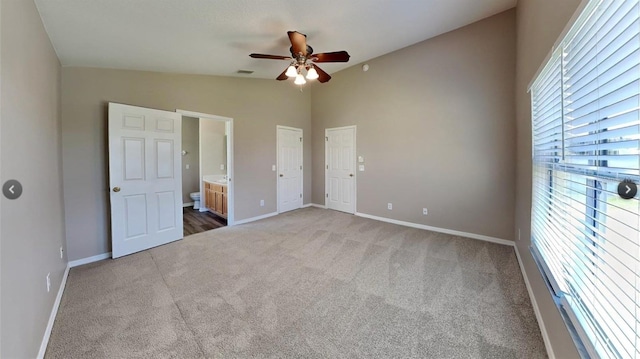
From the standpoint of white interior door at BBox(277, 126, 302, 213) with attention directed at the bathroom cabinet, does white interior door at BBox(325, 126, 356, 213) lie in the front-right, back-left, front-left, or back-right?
back-left

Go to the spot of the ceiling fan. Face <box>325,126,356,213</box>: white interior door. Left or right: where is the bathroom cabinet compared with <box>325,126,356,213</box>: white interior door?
left

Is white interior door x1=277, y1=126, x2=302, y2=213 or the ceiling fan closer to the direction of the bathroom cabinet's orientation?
the ceiling fan

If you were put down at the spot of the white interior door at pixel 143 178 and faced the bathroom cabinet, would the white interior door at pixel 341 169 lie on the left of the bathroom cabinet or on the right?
right

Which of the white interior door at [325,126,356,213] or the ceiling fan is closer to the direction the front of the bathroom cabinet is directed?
the ceiling fan

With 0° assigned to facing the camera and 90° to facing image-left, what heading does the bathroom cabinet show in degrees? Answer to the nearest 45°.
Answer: approximately 45°
